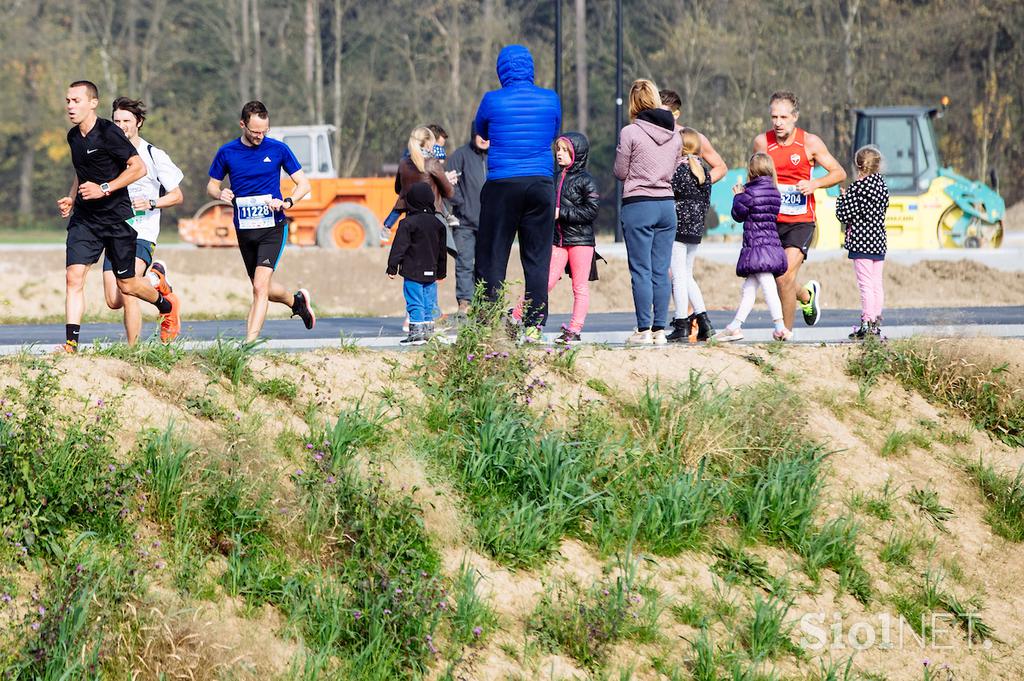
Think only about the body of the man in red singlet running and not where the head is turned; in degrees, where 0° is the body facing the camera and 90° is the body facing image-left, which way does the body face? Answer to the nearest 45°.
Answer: approximately 45°

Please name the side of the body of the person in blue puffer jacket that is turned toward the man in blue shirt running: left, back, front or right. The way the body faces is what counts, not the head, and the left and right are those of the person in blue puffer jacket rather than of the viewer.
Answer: left

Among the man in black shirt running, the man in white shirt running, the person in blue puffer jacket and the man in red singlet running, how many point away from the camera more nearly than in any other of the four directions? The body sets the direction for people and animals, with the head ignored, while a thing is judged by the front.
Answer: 1

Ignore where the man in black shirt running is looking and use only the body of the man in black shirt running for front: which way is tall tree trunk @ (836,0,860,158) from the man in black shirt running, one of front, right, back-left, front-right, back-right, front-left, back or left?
back

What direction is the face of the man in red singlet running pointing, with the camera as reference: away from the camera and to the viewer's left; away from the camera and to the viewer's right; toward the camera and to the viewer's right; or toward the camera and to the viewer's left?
toward the camera and to the viewer's left

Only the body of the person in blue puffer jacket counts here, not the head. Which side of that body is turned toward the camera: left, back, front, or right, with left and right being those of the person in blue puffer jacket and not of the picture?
back

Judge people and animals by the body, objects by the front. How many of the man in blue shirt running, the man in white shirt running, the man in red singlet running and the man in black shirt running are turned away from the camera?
0

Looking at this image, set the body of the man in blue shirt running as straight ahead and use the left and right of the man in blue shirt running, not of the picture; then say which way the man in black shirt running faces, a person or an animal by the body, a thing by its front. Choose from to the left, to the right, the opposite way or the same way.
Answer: the same way

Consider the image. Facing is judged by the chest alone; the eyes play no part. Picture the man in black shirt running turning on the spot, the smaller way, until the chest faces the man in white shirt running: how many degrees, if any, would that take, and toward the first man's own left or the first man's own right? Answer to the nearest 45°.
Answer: approximately 180°

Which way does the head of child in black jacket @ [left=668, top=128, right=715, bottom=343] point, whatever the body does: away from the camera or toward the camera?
away from the camera

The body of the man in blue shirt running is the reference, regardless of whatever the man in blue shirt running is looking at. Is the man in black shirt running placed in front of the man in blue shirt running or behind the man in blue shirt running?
in front

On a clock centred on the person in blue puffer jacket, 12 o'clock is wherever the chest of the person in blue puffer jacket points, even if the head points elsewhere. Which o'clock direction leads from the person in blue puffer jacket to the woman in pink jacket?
The woman in pink jacket is roughly at 2 o'clock from the person in blue puffer jacket.

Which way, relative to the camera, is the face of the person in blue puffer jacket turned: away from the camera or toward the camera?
away from the camera
